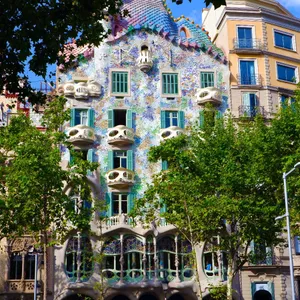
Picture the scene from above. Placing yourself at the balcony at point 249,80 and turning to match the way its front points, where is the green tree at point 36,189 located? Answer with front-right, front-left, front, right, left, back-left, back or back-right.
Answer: front-right

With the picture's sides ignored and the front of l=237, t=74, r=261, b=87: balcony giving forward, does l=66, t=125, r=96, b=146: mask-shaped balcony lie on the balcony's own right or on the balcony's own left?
on the balcony's own right

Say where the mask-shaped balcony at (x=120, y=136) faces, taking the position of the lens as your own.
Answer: facing the viewer

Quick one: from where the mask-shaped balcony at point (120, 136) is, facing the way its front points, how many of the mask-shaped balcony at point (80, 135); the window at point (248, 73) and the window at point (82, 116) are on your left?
1

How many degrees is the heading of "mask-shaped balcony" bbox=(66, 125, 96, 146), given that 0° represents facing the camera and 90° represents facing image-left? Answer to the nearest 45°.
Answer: approximately 0°

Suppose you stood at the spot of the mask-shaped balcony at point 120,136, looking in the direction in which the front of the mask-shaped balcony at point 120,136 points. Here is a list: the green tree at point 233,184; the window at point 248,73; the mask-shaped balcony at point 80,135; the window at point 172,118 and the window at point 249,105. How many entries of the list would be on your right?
1

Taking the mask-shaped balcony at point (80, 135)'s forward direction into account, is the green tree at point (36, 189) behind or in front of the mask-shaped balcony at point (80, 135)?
in front

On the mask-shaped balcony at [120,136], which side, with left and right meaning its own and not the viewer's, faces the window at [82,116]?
right

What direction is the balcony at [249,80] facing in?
toward the camera
